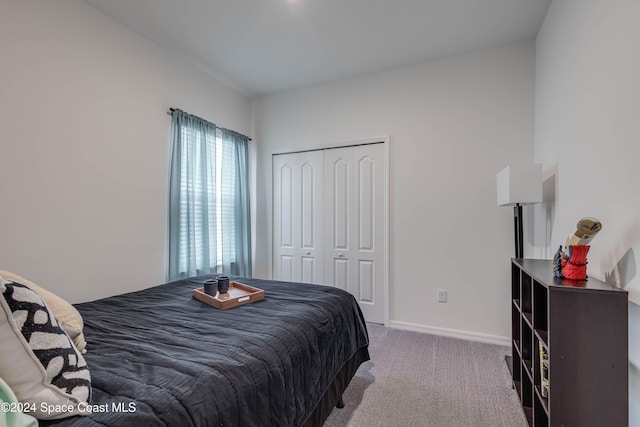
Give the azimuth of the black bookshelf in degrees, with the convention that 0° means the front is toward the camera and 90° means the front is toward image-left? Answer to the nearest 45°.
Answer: approximately 90°

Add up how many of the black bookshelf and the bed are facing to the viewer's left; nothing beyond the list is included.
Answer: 1

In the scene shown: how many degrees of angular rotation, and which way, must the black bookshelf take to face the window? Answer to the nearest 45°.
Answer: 0° — it already faces it

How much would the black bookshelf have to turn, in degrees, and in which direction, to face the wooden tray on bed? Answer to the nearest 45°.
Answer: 0° — it already faces it

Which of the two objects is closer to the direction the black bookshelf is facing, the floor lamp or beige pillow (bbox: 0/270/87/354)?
the beige pillow

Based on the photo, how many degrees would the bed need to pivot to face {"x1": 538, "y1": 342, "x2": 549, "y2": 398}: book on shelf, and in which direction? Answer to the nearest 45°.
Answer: approximately 45° to its right
